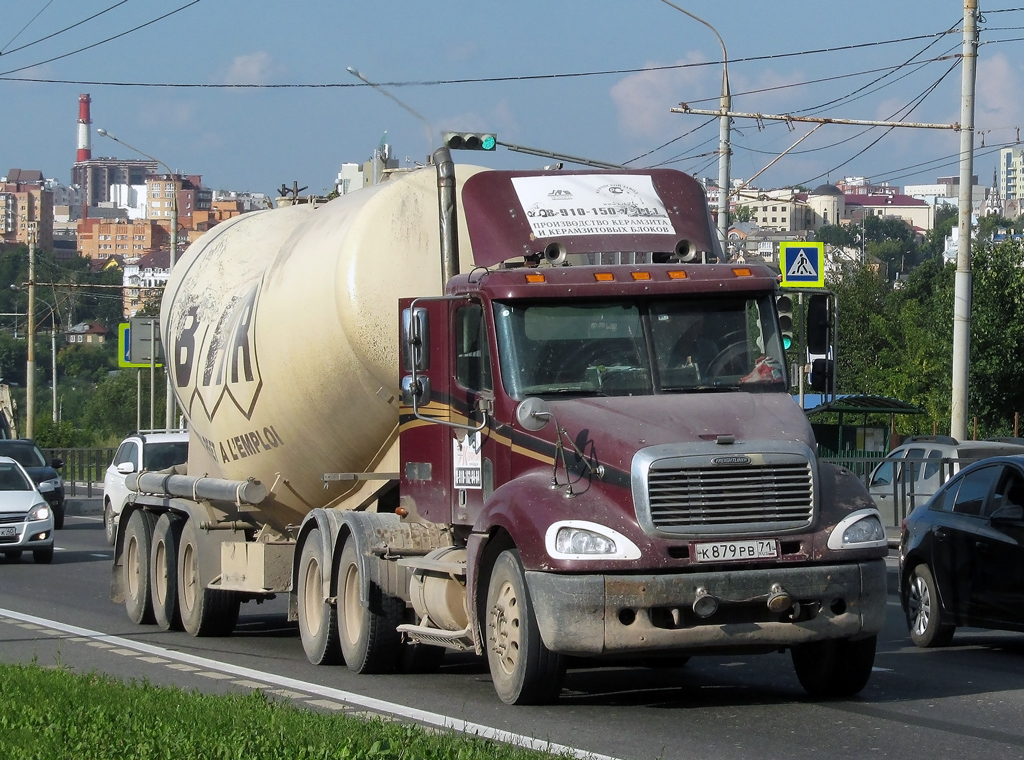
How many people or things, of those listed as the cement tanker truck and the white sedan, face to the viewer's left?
0

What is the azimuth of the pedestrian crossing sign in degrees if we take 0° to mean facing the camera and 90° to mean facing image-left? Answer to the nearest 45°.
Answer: approximately 0°

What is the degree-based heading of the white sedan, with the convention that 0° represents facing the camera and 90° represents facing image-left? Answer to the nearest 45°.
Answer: approximately 315°

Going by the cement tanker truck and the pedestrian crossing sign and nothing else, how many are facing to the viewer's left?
0

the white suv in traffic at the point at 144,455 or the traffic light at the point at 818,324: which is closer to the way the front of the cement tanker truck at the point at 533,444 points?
the traffic light

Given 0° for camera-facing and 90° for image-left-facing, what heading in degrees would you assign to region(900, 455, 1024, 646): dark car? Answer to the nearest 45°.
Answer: approximately 315°
